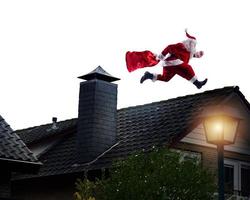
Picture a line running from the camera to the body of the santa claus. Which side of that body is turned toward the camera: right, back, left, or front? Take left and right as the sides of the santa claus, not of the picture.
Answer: right

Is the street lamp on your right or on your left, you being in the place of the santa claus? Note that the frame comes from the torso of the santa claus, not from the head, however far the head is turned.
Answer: on your right
